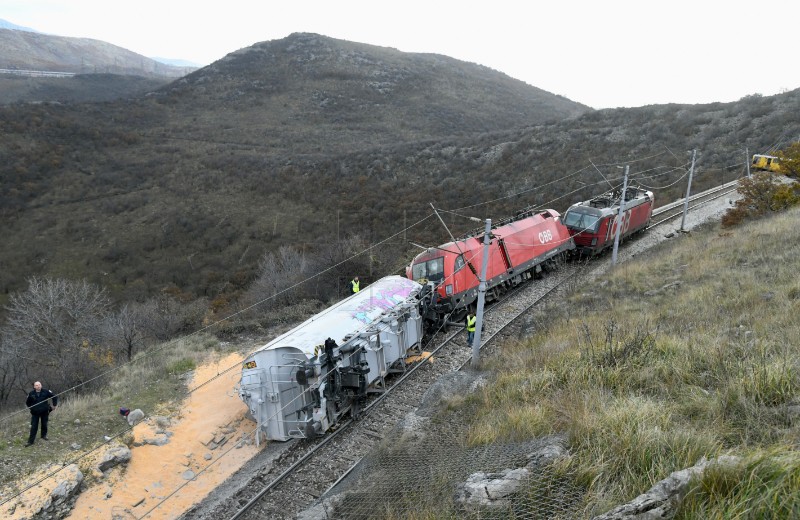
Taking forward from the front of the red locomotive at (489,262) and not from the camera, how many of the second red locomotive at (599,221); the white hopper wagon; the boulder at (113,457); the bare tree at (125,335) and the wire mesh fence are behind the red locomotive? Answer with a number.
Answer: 1

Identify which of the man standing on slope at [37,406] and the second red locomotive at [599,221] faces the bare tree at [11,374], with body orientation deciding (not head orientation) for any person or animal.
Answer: the second red locomotive

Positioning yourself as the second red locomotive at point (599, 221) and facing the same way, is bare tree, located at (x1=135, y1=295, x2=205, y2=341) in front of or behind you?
in front

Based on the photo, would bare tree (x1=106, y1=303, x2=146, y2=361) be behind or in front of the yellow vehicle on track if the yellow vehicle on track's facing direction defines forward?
in front

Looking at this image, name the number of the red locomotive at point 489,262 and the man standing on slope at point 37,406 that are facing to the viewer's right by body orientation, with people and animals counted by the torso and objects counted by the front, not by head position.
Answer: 0

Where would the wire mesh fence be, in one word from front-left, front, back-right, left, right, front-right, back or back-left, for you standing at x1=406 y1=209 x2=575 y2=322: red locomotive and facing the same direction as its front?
front-left

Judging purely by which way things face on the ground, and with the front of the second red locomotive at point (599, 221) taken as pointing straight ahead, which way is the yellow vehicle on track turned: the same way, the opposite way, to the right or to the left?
the same way

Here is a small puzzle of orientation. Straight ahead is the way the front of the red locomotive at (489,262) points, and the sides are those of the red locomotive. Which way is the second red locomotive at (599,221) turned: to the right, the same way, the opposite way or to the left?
the same way

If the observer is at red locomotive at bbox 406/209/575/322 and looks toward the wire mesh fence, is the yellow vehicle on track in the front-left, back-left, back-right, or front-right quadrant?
back-left

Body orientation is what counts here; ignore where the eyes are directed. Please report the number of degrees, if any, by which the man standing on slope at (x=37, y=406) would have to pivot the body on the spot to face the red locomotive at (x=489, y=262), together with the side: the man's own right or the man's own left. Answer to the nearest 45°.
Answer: approximately 90° to the man's own left

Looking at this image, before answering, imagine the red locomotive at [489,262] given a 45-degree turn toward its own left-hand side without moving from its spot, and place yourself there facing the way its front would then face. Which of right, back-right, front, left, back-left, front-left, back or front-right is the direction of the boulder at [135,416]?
front-right

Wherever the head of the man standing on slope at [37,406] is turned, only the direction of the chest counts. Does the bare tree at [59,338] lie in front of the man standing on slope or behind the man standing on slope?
behind

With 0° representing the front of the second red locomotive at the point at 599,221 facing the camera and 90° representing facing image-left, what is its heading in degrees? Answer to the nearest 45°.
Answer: approximately 45°

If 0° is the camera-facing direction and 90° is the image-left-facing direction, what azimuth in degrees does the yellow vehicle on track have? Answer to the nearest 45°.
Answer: approximately 45°

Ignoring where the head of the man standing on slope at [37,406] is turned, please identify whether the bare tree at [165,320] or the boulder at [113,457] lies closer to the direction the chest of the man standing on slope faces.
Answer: the boulder

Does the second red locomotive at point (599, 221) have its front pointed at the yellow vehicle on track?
no

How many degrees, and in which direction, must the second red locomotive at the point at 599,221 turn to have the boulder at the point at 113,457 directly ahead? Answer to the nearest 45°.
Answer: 0° — it already faces it

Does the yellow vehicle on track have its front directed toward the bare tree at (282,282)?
yes

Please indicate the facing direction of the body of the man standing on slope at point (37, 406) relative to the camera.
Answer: toward the camera
